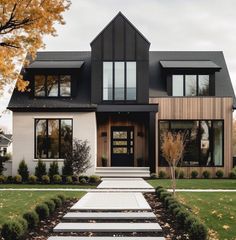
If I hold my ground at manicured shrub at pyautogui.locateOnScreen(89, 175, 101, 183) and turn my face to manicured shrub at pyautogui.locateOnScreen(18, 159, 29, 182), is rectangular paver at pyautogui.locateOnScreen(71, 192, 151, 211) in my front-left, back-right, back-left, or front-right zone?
back-left

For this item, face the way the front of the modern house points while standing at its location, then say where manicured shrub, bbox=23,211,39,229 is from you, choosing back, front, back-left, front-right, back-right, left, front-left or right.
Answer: front

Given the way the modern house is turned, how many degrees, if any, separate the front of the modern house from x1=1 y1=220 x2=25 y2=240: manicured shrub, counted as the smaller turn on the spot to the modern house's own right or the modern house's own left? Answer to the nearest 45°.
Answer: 0° — it already faces it

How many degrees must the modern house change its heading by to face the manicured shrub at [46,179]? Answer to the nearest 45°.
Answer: approximately 45° to its right

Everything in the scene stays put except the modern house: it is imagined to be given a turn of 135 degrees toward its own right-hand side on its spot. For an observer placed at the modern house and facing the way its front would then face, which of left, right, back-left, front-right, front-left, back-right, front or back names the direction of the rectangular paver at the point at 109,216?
back-left

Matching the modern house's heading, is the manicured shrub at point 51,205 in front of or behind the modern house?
in front

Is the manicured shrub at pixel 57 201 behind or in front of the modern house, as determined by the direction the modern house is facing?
in front

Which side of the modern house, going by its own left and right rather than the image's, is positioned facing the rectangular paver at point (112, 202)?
front

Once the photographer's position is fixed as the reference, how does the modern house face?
facing the viewer

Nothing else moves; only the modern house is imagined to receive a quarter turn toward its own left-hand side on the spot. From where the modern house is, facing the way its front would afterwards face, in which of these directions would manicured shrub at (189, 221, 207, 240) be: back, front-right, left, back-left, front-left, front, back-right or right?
right

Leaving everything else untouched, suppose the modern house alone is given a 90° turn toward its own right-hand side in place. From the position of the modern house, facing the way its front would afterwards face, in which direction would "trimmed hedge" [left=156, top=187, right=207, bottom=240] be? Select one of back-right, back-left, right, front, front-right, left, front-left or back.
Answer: left
